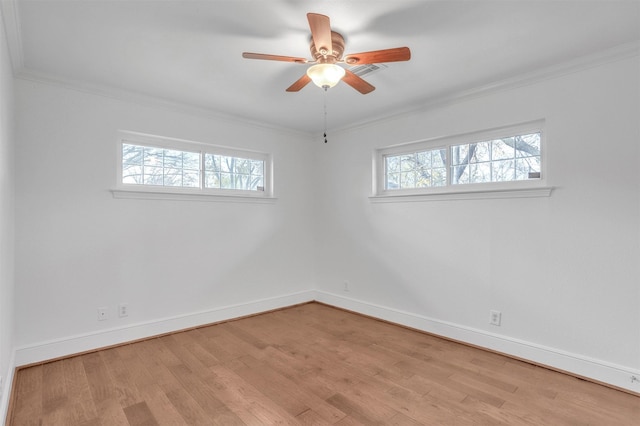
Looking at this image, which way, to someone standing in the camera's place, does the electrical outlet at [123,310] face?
facing the viewer

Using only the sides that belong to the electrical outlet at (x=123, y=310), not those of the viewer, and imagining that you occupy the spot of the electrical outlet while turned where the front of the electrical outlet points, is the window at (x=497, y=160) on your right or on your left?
on your left

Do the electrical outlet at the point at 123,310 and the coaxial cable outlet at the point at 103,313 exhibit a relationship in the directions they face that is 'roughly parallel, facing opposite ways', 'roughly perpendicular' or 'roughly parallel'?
roughly parallel

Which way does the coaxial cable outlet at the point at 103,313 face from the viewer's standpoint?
toward the camera

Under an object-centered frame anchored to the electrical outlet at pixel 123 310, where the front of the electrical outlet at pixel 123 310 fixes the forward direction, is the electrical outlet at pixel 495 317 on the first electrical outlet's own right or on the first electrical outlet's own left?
on the first electrical outlet's own left

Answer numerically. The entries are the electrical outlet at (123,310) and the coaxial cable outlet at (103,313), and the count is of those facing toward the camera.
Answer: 2

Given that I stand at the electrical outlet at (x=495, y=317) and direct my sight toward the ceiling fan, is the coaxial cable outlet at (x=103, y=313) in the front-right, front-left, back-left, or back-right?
front-right

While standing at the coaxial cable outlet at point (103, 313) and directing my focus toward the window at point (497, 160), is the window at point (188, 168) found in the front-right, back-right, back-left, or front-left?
front-left

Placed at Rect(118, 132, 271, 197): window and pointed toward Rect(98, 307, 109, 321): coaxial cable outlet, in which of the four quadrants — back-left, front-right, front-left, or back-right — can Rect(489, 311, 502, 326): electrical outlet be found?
back-left

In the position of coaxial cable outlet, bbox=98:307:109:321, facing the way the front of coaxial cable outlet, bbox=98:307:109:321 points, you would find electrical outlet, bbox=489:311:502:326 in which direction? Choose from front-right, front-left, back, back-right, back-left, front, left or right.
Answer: front-left
